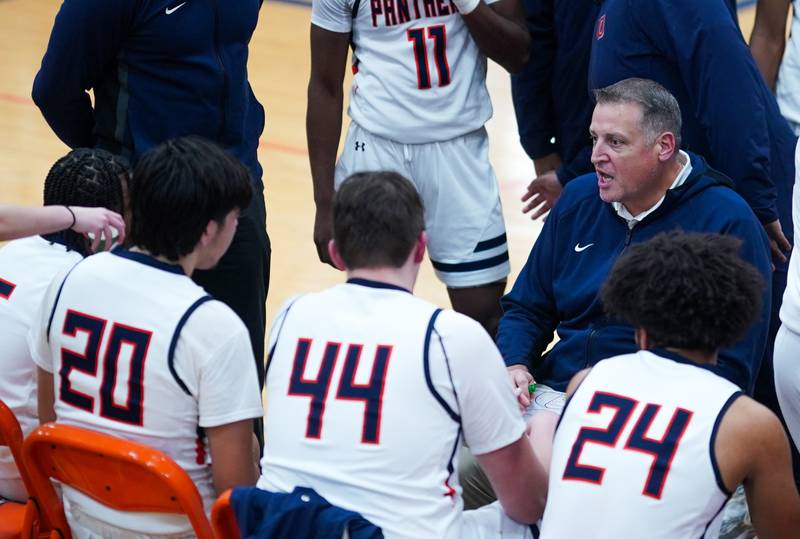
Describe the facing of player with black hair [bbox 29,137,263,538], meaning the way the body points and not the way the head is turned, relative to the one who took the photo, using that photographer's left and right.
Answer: facing away from the viewer and to the right of the viewer

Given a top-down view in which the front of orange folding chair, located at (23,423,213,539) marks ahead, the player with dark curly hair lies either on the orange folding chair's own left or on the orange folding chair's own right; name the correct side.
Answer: on the orange folding chair's own right

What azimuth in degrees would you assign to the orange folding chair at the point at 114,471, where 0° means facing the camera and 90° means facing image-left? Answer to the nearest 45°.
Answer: approximately 225°

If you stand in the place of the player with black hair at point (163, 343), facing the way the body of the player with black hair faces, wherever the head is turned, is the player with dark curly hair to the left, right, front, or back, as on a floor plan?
right

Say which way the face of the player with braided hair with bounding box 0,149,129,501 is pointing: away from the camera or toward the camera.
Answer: away from the camera

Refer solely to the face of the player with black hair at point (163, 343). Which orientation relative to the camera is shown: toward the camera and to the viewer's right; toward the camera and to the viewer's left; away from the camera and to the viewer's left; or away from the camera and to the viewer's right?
away from the camera and to the viewer's right

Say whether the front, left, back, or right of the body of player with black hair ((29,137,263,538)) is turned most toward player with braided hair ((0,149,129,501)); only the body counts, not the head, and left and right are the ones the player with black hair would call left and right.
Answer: left
